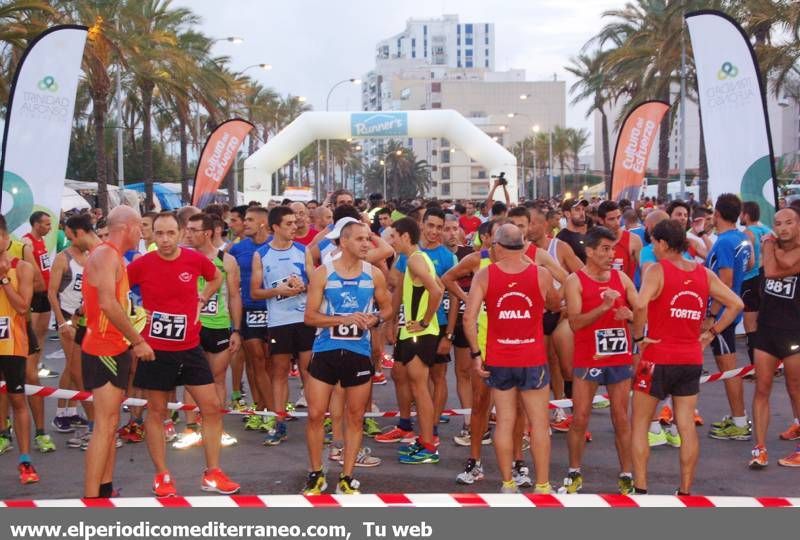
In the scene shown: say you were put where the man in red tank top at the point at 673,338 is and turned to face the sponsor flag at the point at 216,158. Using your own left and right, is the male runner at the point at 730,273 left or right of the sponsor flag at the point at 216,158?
right

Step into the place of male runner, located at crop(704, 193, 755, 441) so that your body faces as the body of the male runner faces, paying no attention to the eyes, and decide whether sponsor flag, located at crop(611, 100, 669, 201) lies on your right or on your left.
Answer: on your right

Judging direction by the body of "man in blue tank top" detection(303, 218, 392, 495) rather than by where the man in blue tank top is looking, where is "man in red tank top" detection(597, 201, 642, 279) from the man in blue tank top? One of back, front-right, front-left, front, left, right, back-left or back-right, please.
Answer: back-left

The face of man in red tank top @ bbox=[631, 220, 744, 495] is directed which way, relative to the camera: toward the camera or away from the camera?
away from the camera

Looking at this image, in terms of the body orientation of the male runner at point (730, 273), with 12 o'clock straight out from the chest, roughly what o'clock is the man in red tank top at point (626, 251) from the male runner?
The man in red tank top is roughly at 1 o'clock from the male runner.

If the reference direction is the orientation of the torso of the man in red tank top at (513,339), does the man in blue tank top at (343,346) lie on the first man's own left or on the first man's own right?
on the first man's own left

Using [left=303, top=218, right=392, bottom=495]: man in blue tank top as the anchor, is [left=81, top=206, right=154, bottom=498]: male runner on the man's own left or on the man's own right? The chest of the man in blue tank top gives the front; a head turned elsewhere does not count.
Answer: on the man's own right

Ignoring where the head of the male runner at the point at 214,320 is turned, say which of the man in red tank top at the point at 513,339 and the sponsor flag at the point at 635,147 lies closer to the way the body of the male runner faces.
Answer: the man in red tank top
